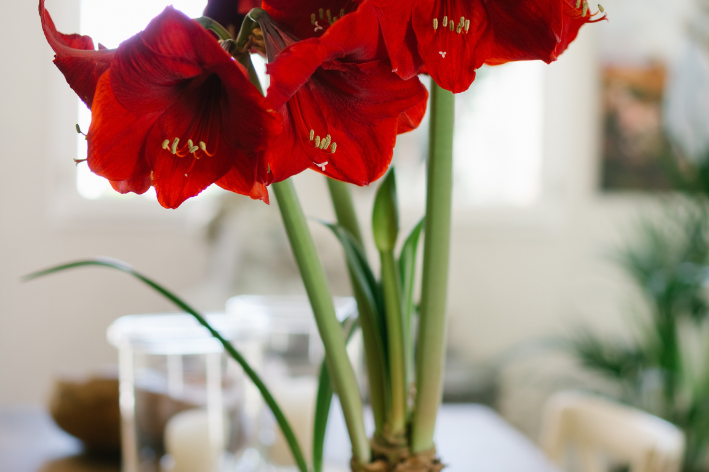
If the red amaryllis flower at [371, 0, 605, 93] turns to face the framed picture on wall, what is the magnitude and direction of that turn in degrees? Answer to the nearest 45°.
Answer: approximately 180°

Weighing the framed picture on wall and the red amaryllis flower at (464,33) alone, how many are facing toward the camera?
2

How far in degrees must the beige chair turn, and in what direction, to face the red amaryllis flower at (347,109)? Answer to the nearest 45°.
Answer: approximately 45° to its left

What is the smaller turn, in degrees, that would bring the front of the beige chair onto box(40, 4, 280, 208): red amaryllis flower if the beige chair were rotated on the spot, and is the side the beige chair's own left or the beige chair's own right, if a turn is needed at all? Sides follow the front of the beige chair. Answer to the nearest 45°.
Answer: approximately 45° to the beige chair's own left

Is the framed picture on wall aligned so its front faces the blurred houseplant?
yes

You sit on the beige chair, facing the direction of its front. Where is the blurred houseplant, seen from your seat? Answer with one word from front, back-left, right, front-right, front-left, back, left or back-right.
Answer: back-right

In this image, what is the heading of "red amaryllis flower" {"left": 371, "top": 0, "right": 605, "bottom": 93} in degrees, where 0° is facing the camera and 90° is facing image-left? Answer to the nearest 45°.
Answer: approximately 0°

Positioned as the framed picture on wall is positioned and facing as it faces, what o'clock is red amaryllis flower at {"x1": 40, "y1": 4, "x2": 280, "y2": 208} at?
The red amaryllis flower is roughly at 12 o'clock from the framed picture on wall.

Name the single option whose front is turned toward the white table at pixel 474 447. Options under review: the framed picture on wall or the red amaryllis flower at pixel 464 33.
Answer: the framed picture on wall
